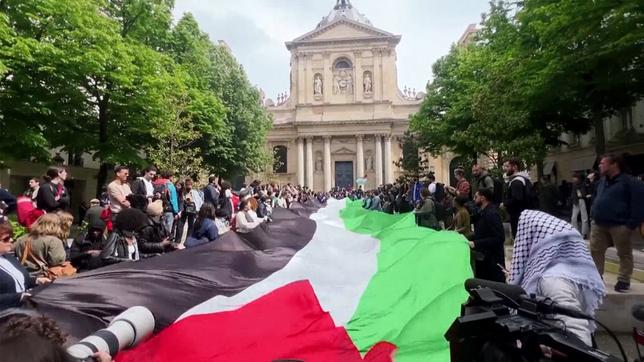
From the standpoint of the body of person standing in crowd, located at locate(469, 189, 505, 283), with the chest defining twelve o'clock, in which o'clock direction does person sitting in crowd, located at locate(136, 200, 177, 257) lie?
person sitting in crowd, located at locate(136, 200, 177, 257) is roughly at 12 o'clock from person standing in crowd, located at locate(469, 189, 505, 283).

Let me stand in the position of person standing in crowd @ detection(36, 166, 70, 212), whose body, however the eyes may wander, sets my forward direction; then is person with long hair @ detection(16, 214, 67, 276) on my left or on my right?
on my right

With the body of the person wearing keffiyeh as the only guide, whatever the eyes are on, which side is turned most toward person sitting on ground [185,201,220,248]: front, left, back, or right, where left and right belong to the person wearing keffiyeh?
front

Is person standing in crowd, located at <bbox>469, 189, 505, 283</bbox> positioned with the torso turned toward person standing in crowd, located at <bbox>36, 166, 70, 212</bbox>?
yes

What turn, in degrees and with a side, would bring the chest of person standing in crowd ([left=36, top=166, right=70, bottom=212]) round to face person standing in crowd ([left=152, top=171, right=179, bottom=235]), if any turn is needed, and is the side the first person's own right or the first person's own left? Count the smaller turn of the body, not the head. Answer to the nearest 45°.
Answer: approximately 45° to the first person's own left

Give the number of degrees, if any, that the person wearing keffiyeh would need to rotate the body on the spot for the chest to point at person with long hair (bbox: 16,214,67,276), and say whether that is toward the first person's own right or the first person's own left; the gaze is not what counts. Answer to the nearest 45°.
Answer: approximately 45° to the first person's own left

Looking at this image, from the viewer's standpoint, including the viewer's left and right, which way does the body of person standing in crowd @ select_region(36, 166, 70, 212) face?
facing to the right of the viewer

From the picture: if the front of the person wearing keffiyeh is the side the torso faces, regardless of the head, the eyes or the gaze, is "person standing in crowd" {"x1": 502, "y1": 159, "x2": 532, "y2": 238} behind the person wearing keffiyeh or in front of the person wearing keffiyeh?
in front

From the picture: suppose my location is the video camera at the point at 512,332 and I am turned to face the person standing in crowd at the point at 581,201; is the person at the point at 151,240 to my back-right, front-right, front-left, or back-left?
front-left

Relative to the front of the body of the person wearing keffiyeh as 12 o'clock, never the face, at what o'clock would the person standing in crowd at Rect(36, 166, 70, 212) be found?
The person standing in crowd is roughly at 11 o'clock from the person wearing keffiyeh.

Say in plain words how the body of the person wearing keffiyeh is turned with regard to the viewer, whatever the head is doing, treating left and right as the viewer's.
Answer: facing away from the viewer and to the left of the viewer

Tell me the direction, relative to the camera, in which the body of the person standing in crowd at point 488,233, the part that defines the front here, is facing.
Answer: to the viewer's left

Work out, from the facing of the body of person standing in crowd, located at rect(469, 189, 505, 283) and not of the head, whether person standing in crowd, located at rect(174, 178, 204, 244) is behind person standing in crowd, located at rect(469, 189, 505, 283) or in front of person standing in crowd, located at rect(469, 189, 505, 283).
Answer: in front

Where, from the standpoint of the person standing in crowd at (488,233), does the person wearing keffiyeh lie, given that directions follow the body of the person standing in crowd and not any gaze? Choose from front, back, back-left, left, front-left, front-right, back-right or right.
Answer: left

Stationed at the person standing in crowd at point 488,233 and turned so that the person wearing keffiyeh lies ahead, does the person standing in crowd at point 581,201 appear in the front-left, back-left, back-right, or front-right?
back-left
